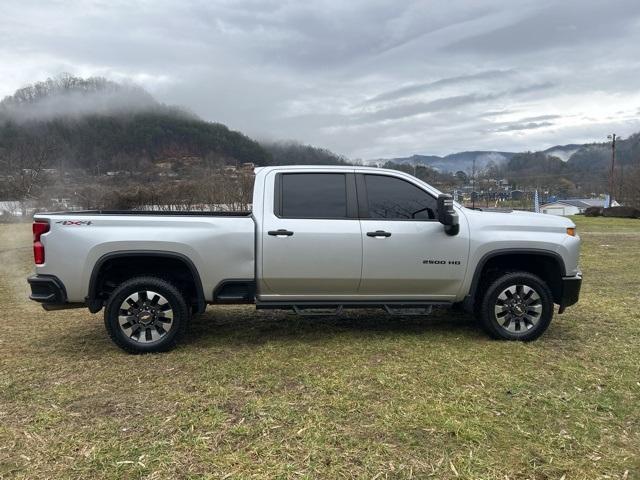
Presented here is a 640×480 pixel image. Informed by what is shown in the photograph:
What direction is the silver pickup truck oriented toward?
to the viewer's right
